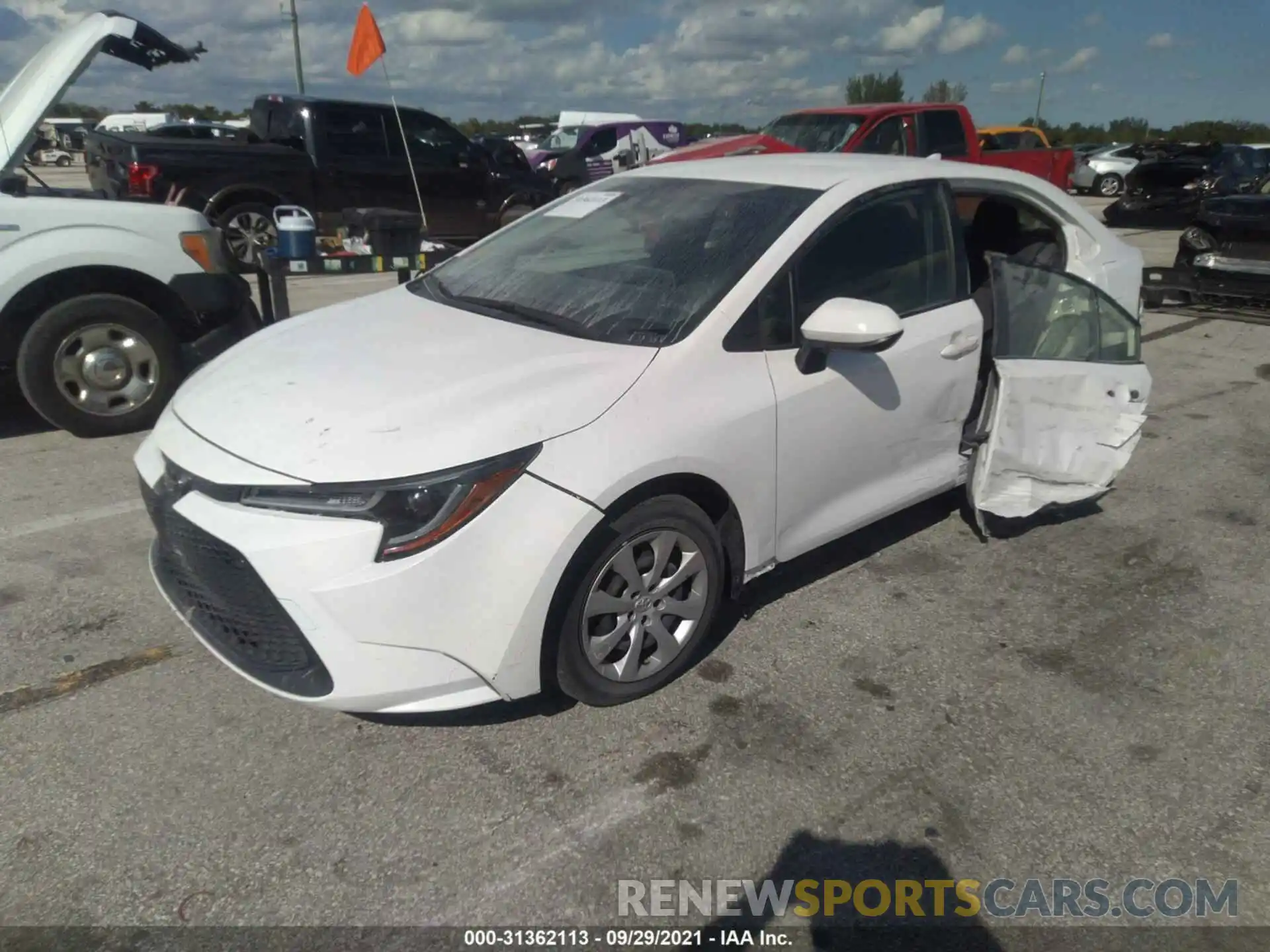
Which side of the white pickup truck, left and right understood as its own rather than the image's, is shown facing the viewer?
right

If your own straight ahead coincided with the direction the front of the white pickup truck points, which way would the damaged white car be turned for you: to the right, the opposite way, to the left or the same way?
the opposite way

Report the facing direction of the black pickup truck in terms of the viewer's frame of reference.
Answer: facing away from the viewer and to the right of the viewer

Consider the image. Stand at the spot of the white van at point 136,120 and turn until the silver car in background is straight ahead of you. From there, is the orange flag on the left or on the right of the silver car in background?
right

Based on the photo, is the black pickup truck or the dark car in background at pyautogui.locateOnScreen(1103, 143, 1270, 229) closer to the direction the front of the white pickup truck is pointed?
the dark car in background

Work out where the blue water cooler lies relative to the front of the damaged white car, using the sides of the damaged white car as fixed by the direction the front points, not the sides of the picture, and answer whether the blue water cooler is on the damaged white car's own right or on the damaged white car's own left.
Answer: on the damaged white car's own right

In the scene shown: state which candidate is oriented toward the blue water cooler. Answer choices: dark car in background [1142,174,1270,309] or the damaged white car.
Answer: the dark car in background

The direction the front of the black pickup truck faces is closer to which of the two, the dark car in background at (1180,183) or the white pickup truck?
the dark car in background

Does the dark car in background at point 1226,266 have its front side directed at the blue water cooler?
yes

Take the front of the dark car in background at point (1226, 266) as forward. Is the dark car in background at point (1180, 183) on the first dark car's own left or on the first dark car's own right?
on the first dark car's own right

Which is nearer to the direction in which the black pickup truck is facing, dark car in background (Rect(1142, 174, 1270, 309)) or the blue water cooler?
the dark car in background
